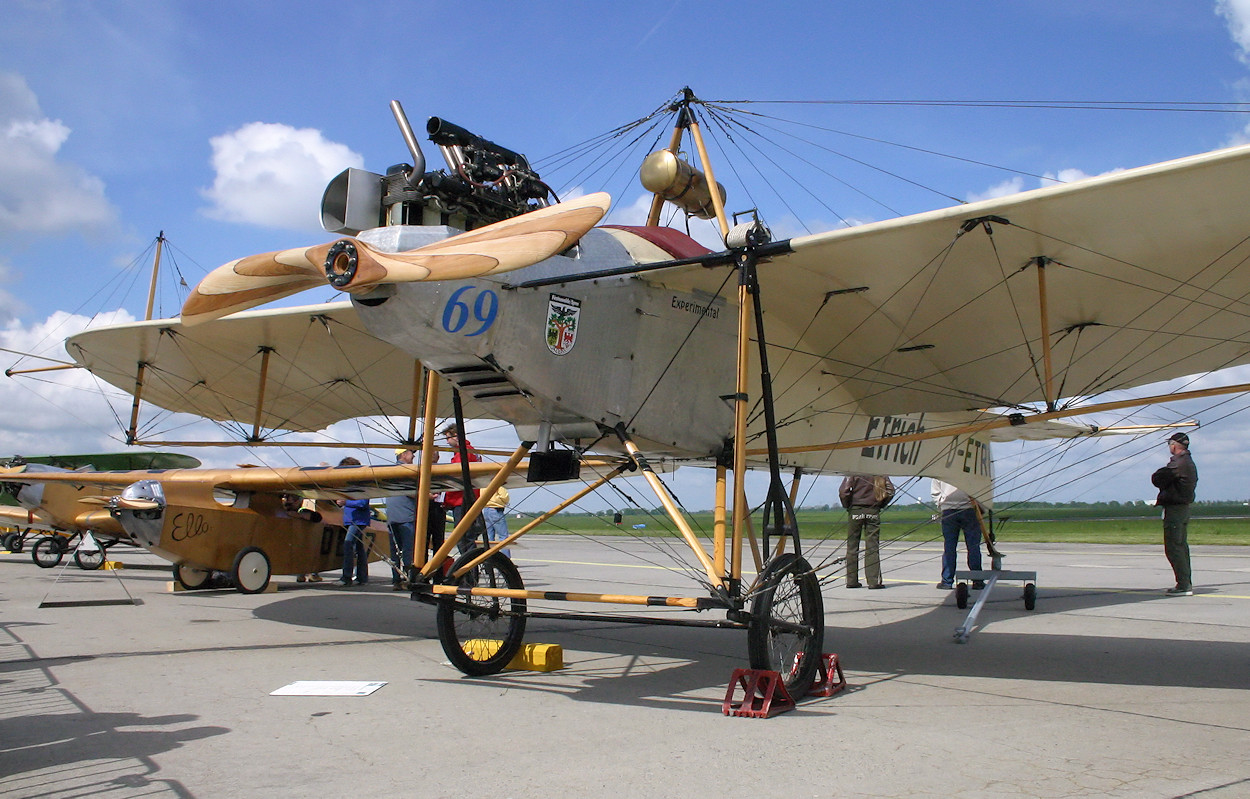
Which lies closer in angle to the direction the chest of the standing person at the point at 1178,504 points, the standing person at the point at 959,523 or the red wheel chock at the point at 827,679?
the standing person

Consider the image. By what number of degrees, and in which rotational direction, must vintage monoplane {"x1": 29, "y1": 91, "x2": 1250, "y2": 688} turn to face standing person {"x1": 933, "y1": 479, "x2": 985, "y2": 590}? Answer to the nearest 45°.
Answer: approximately 180°

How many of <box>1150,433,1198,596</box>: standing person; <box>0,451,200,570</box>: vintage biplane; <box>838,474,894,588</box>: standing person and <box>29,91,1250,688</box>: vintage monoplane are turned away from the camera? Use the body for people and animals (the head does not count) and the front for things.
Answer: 1

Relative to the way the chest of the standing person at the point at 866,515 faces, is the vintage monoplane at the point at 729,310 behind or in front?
behind

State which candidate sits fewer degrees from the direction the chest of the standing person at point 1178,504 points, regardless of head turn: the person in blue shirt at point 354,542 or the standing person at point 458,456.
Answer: the person in blue shirt

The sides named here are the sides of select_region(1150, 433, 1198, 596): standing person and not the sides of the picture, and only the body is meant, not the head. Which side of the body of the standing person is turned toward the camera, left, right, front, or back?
left

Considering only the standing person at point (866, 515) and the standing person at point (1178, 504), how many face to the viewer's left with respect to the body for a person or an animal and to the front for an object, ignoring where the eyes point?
1

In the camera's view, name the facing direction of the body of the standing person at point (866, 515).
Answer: away from the camera

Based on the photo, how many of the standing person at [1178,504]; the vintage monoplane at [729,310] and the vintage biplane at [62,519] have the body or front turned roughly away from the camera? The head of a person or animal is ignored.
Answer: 0

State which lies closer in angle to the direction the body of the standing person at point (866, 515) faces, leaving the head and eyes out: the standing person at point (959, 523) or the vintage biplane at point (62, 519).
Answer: the vintage biplane

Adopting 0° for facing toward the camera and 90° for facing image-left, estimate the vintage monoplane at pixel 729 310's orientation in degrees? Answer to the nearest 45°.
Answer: approximately 45°
